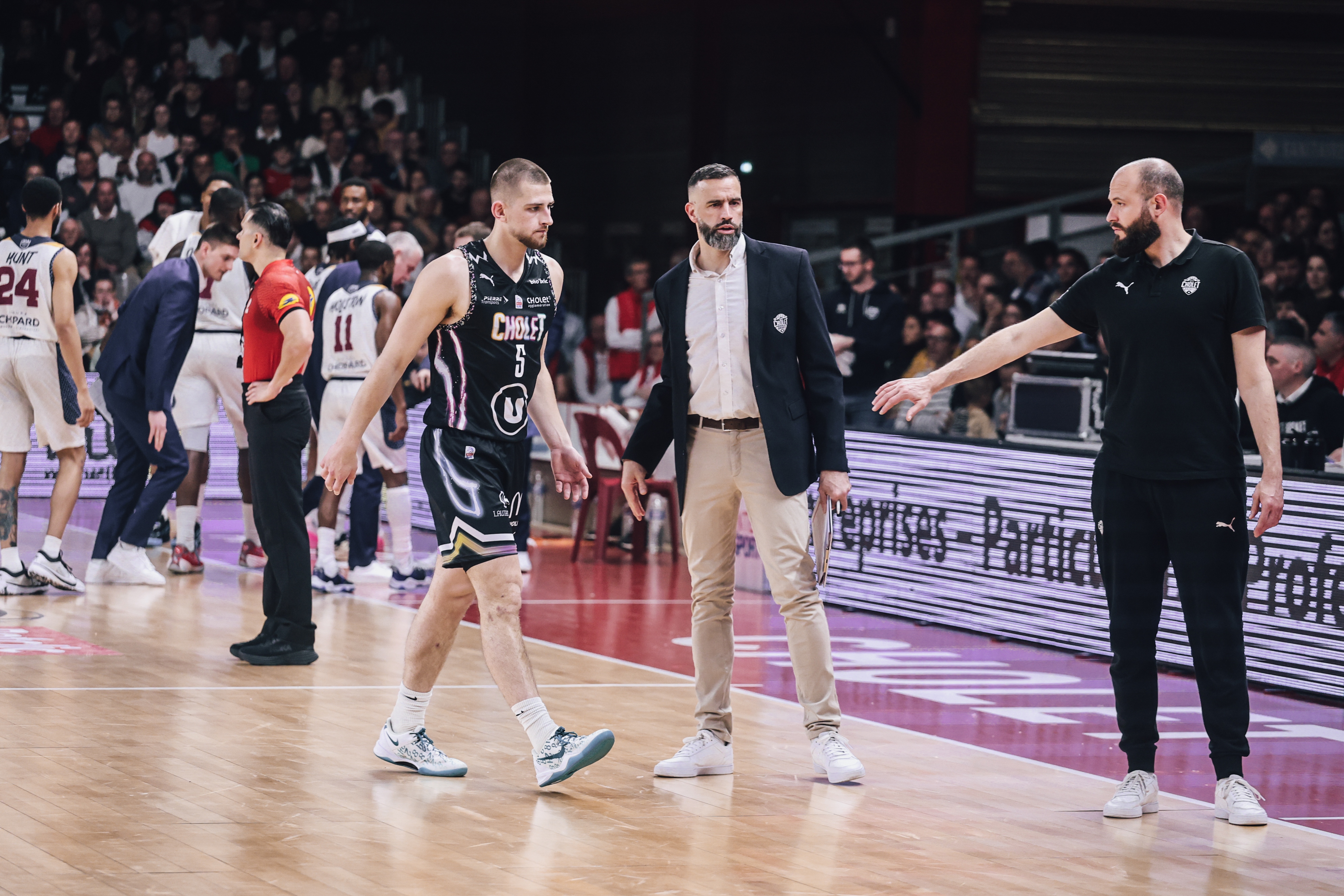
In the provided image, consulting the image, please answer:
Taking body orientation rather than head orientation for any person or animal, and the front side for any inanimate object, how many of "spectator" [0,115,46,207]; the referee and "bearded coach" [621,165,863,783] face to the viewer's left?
1

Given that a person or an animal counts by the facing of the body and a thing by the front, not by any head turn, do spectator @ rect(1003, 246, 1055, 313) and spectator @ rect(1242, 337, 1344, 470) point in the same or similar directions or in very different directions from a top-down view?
same or similar directions

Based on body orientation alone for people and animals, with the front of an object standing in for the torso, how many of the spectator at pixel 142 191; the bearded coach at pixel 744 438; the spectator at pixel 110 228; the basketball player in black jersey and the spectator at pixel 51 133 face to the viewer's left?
0

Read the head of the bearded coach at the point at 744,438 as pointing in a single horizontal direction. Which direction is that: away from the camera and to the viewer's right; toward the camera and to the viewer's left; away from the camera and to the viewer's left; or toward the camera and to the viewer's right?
toward the camera and to the viewer's right

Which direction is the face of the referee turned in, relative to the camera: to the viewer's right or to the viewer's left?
to the viewer's left

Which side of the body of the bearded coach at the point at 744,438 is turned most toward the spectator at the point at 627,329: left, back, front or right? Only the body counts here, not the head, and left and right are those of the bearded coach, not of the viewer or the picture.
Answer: back

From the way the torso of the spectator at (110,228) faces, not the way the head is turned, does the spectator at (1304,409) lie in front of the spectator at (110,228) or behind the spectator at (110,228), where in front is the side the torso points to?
in front

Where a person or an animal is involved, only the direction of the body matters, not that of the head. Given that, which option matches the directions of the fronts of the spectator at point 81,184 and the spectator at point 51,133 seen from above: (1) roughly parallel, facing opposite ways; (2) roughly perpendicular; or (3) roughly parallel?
roughly parallel

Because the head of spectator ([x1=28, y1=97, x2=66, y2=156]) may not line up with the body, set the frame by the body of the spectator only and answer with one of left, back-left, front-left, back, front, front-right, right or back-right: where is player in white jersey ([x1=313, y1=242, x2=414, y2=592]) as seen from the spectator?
front

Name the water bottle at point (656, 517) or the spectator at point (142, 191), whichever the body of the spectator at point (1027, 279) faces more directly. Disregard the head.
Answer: the water bottle

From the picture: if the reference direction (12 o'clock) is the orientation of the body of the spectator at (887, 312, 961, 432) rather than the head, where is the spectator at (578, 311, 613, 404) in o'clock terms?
the spectator at (578, 311, 613, 404) is roughly at 3 o'clock from the spectator at (887, 312, 961, 432).

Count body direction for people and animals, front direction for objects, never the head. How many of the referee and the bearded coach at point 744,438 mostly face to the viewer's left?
1

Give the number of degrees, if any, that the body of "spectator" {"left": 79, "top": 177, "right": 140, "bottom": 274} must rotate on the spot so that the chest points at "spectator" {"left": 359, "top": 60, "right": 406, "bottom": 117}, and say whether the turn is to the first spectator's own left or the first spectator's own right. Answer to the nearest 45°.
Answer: approximately 135° to the first spectator's own left

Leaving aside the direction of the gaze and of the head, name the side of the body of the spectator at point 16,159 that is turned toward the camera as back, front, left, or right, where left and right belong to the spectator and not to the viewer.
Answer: front

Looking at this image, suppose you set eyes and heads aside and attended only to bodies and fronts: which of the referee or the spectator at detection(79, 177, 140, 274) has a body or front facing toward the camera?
the spectator

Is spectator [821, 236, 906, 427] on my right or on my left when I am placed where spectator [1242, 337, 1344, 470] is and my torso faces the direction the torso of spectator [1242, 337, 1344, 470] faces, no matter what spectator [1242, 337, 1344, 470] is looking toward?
on my right

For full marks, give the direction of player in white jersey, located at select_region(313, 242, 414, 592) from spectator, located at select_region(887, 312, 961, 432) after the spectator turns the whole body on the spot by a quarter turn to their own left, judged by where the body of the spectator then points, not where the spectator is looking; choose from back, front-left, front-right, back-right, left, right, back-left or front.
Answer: right
